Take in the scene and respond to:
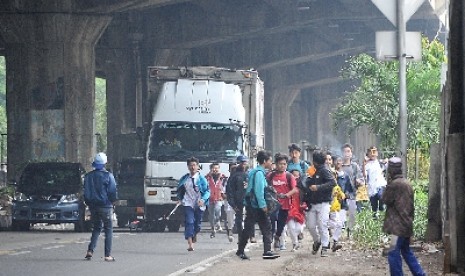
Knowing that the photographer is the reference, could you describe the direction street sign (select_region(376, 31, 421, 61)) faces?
facing away from the viewer

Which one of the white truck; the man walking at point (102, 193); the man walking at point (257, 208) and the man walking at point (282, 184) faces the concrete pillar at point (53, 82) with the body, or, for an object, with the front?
the man walking at point (102, 193)

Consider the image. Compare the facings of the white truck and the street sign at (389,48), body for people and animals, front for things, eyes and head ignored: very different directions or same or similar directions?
very different directions

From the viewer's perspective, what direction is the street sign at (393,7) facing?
away from the camera
